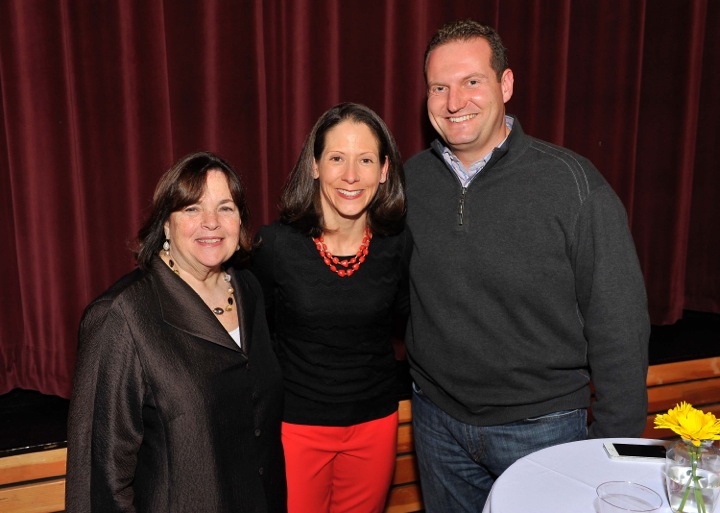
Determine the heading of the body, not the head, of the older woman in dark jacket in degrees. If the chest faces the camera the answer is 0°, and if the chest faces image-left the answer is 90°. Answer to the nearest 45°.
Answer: approximately 315°

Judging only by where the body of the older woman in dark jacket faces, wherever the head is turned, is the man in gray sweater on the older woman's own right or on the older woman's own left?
on the older woman's own left

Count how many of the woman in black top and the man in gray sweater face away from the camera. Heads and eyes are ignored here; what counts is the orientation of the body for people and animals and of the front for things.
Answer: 0

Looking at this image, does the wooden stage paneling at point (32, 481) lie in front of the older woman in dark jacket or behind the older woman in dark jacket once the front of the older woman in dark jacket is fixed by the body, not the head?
behind

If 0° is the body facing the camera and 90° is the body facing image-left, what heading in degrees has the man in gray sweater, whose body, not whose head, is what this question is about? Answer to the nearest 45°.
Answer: approximately 45°

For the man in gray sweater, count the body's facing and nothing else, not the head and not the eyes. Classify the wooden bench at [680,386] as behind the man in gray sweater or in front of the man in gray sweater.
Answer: behind

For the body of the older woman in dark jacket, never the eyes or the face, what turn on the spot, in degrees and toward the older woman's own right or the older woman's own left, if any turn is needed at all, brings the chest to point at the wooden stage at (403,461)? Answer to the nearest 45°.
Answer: approximately 90° to the older woman's own left
